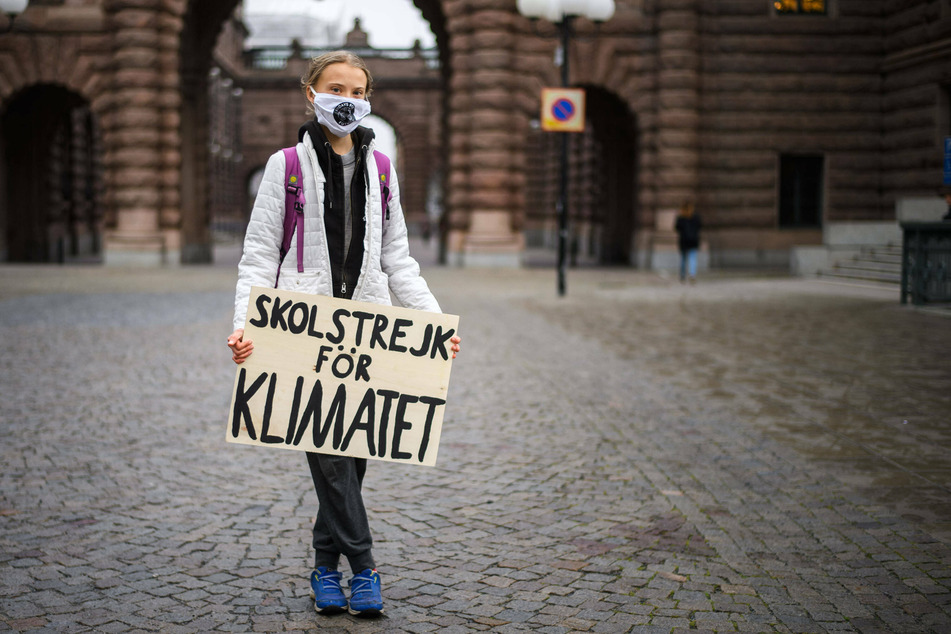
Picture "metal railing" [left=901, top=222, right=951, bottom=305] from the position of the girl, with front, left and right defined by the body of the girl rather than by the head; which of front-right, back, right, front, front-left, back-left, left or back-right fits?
back-left

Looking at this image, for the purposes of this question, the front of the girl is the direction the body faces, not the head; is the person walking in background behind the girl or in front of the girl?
behind

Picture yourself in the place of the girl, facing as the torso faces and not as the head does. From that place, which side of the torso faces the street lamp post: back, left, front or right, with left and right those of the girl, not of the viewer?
back

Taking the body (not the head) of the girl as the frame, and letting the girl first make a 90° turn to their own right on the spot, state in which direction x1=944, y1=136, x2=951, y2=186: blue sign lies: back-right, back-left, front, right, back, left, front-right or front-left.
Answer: back-right

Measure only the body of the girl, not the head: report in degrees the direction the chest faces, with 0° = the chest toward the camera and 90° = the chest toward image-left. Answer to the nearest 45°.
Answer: approximately 0°
